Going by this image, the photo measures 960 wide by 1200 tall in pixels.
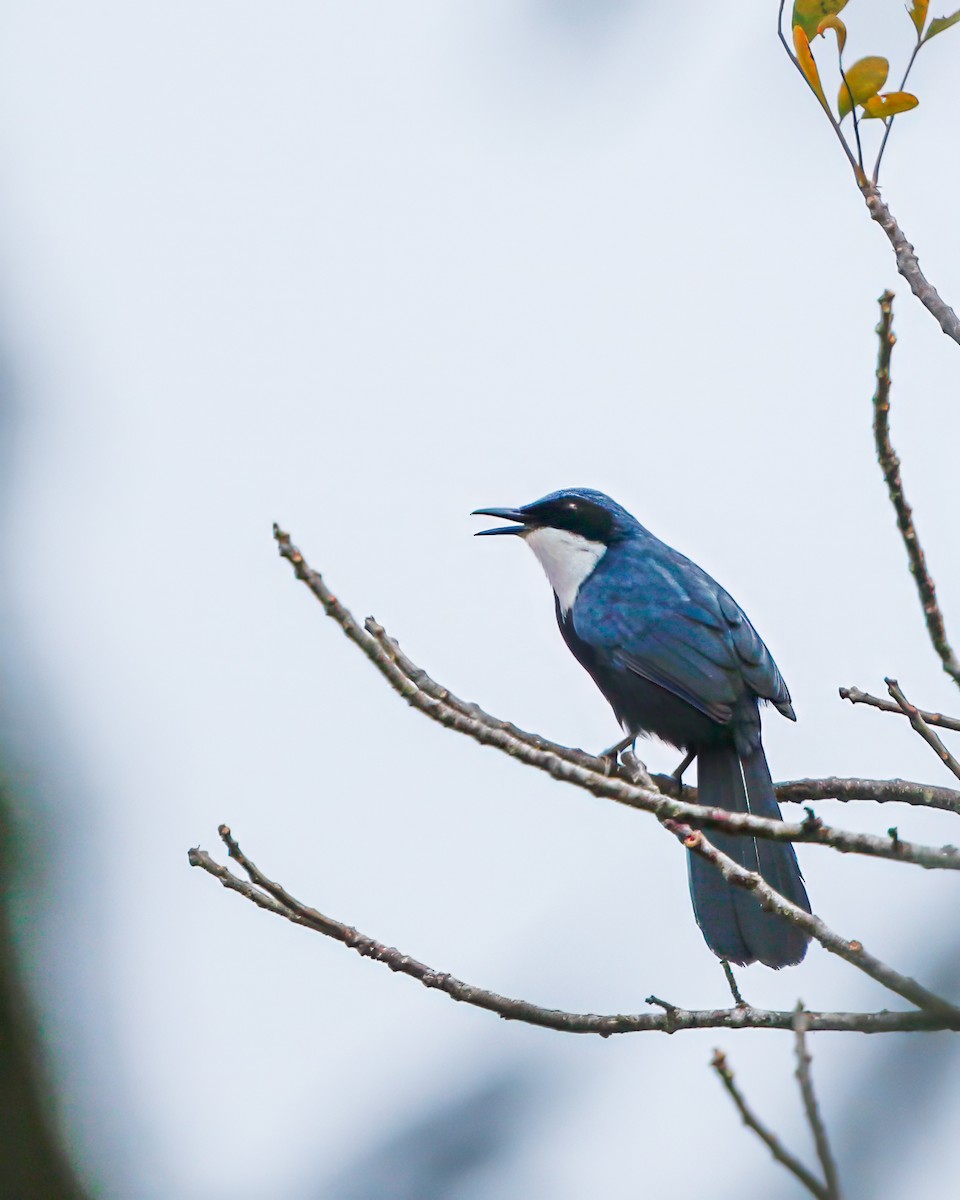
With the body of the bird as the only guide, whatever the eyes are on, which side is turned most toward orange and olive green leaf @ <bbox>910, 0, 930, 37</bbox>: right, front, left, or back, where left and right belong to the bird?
back

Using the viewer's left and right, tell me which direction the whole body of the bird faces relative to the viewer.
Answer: facing away from the viewer and to the left of the viewer

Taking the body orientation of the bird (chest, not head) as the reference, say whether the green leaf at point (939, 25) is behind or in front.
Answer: behind

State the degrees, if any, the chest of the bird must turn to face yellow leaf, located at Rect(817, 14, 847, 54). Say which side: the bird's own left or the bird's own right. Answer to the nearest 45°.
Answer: approximately 180°

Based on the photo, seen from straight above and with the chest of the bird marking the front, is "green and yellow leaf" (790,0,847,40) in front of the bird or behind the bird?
behind

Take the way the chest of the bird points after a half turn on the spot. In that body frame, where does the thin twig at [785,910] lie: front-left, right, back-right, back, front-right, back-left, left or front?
front-right
